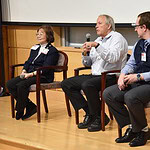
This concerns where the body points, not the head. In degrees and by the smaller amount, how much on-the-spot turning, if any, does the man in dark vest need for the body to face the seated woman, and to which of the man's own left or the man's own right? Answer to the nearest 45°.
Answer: approximately 90° to the man's own right

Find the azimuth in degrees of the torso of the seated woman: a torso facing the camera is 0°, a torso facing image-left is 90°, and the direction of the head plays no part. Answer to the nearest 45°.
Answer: approximately 45°

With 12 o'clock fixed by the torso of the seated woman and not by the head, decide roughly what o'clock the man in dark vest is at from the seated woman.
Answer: The man in dark vest is roughly at 9 o'clock from the seated woman.

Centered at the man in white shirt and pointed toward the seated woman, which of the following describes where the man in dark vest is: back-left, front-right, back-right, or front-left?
back-left

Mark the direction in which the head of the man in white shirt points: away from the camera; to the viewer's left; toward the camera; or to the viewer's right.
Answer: to the viewer's left

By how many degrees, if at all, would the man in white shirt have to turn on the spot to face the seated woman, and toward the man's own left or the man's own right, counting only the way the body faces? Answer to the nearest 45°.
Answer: approximately 90° to the man's own right

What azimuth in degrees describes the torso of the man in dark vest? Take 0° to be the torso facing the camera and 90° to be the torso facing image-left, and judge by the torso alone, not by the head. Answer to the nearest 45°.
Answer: approximately 45°

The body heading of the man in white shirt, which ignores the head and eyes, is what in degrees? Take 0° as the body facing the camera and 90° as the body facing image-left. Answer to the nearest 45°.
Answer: approximately 45°
